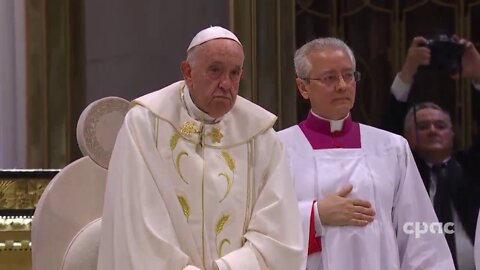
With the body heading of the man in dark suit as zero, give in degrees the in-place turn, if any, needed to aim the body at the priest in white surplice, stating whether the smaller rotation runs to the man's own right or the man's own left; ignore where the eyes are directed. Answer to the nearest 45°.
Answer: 0° — they already face them

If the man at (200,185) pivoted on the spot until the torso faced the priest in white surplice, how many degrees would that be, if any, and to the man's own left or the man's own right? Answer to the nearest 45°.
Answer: approximately 135° to the man's own left

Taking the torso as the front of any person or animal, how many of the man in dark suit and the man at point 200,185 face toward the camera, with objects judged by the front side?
2

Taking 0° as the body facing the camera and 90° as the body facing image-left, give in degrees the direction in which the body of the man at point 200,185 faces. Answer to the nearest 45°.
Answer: approximately 0°

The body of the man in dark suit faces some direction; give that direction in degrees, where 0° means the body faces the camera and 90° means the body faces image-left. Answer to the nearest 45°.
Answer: approximately 0°

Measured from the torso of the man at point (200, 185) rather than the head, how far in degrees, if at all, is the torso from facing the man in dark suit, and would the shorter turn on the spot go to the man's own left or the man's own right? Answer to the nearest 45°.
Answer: approximately 135° to the man's own left
